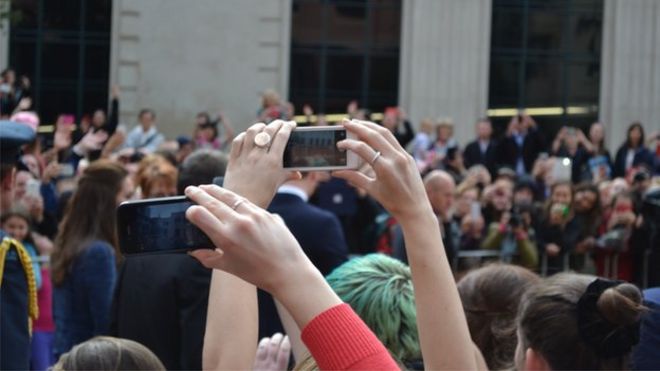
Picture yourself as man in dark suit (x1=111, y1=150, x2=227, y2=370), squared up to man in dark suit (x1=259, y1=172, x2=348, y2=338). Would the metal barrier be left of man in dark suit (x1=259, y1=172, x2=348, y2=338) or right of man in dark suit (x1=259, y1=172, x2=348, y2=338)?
left

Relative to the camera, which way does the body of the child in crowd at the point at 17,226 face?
toward the camera

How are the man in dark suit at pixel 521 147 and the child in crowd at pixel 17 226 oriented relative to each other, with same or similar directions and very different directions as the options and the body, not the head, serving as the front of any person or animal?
same or similar directions

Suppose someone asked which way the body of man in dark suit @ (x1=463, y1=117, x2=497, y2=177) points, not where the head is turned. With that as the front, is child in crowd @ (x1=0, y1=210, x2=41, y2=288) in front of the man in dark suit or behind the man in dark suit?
in front

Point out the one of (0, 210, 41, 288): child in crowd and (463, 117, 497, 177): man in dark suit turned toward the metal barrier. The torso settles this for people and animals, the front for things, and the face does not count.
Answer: the man in dark suit

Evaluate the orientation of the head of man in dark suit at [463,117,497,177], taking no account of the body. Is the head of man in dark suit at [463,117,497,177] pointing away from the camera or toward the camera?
toward the camera

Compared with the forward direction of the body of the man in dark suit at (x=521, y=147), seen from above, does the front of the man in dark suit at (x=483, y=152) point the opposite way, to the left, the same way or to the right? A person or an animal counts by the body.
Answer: the same way

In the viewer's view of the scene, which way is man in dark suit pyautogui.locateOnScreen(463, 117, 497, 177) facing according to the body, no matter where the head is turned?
toward the camera

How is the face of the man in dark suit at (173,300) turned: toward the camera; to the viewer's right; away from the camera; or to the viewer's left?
away from the camera

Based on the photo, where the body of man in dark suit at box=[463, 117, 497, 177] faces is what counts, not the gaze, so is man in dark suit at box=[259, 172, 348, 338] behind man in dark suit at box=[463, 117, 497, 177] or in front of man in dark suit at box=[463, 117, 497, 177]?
in front

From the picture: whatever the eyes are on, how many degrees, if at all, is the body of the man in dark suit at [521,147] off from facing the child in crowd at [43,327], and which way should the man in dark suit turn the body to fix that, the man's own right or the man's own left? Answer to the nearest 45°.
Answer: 0° — they already face them

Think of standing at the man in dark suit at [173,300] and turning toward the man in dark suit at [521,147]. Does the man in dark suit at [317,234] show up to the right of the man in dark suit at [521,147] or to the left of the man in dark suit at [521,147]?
right

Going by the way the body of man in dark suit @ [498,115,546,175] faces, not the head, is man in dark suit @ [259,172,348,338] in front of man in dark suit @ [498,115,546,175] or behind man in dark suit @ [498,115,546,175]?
in front
